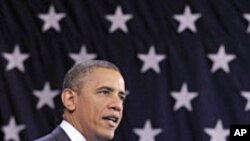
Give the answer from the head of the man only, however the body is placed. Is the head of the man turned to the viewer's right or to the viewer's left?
to the viewer's right

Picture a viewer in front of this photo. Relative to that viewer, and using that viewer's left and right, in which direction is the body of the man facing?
facing the viewer and to the right of the viewer
